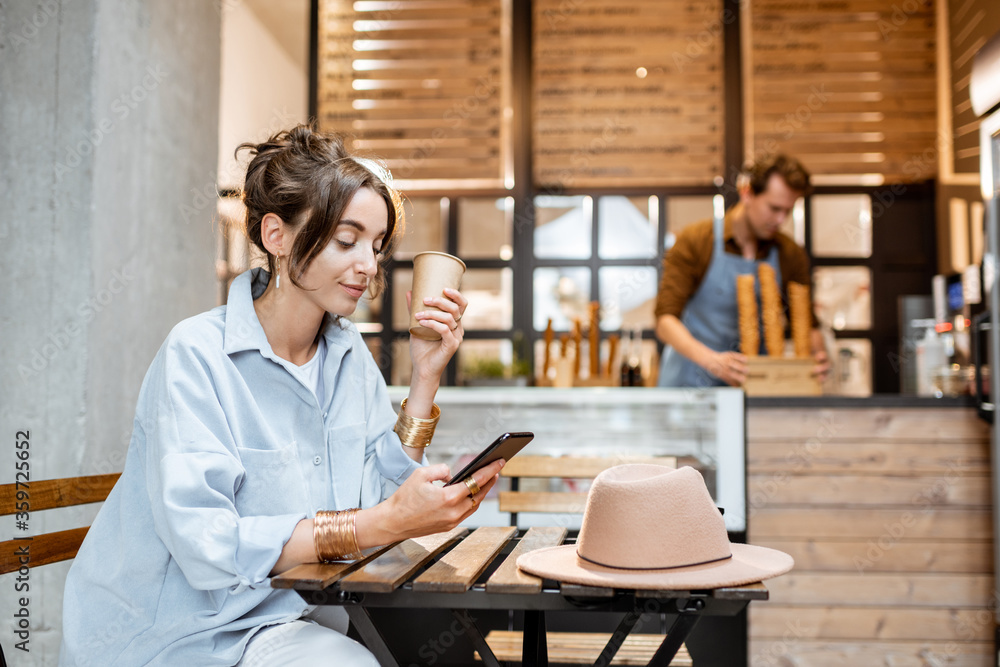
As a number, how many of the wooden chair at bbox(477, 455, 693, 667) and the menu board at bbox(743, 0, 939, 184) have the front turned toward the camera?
2

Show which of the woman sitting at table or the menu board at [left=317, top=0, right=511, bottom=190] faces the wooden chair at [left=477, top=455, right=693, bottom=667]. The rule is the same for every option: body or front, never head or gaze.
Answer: the menu board

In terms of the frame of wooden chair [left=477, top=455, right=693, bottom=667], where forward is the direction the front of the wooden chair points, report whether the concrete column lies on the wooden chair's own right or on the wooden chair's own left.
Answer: on the wooden chair's own right

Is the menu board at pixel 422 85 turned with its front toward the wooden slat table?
yes

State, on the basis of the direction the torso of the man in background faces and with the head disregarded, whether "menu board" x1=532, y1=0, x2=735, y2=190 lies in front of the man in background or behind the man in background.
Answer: behind

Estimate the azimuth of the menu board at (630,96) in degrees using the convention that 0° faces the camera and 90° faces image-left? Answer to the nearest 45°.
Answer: approximately 0°

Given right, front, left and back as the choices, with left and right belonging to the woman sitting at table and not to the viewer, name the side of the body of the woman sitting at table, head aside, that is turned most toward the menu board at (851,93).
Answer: left

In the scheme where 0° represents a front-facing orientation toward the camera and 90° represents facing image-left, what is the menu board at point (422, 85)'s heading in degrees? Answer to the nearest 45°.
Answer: approximately 0°
